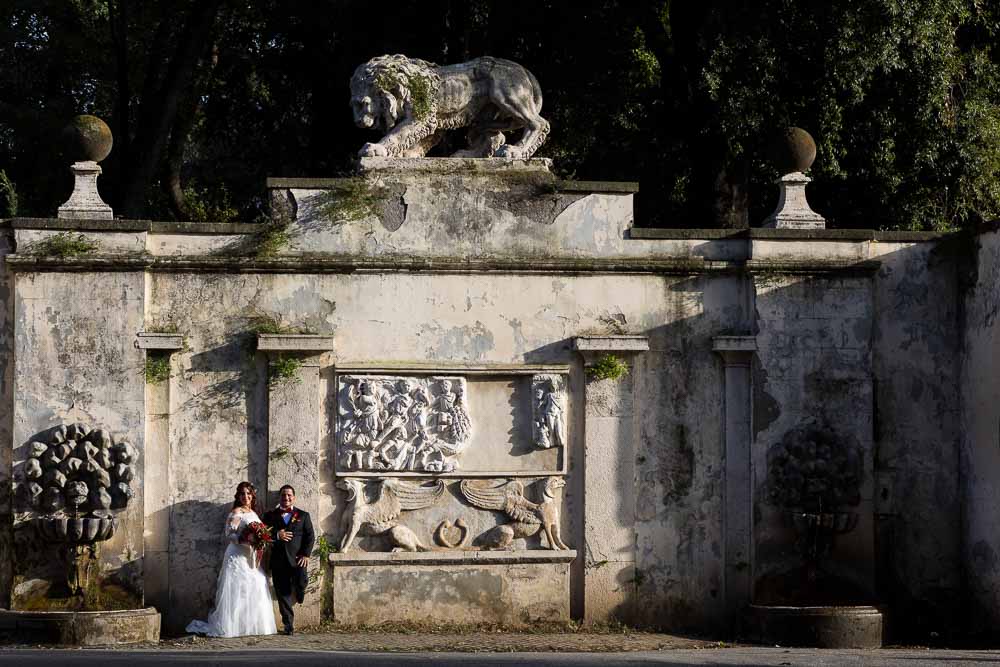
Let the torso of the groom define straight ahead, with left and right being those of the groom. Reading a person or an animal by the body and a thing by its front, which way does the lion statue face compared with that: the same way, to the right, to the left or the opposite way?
to the right

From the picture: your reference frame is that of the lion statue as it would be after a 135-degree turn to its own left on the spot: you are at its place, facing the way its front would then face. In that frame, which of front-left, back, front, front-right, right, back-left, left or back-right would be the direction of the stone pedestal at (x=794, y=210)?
front-left

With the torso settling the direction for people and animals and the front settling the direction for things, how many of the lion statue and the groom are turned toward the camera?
1

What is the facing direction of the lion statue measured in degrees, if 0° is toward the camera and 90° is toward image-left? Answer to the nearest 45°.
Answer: approximately 90°

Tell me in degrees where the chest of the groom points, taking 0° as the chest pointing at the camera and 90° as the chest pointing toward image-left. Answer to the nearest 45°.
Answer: approximately 0°

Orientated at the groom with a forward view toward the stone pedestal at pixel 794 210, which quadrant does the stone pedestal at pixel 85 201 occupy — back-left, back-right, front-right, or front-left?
back-left

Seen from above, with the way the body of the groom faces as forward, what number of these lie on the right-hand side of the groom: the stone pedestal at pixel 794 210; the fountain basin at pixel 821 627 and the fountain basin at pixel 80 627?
1
